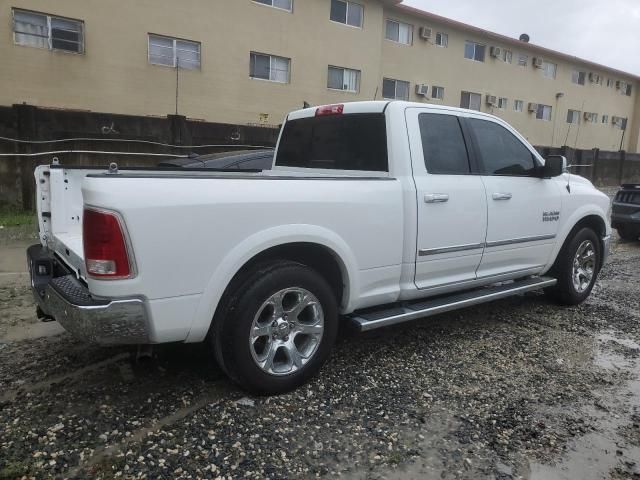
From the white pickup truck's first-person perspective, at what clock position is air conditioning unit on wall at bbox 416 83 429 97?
The air conditioning unit on wall is roughly at 11 o'clock from the white pickup truck.

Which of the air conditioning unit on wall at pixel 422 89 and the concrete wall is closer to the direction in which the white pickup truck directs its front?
the air conditioning unit on wall

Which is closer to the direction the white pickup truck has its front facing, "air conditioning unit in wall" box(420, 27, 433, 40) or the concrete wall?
the air conditioning unit in wall

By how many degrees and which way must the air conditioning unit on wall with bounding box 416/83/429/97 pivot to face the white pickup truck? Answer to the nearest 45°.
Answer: approximately 45° to its right

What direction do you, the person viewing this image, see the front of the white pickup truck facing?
facing away from the viewer and to the right of the viewer

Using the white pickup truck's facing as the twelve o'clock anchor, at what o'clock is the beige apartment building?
The beige apartment building is roughly at 10 o'clock from the white pickup truck.

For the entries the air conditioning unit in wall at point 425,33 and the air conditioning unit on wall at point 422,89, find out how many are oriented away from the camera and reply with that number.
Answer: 0

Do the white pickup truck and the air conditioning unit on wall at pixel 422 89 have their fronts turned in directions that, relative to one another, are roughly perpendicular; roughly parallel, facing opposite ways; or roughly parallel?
roughly perpendicular

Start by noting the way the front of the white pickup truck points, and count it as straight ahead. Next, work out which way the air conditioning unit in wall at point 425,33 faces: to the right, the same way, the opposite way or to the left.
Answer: to the right

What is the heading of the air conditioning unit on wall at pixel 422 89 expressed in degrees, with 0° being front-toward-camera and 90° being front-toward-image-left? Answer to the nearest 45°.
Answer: approximately 315°

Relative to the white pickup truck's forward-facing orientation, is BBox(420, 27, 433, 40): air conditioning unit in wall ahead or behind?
ahead
